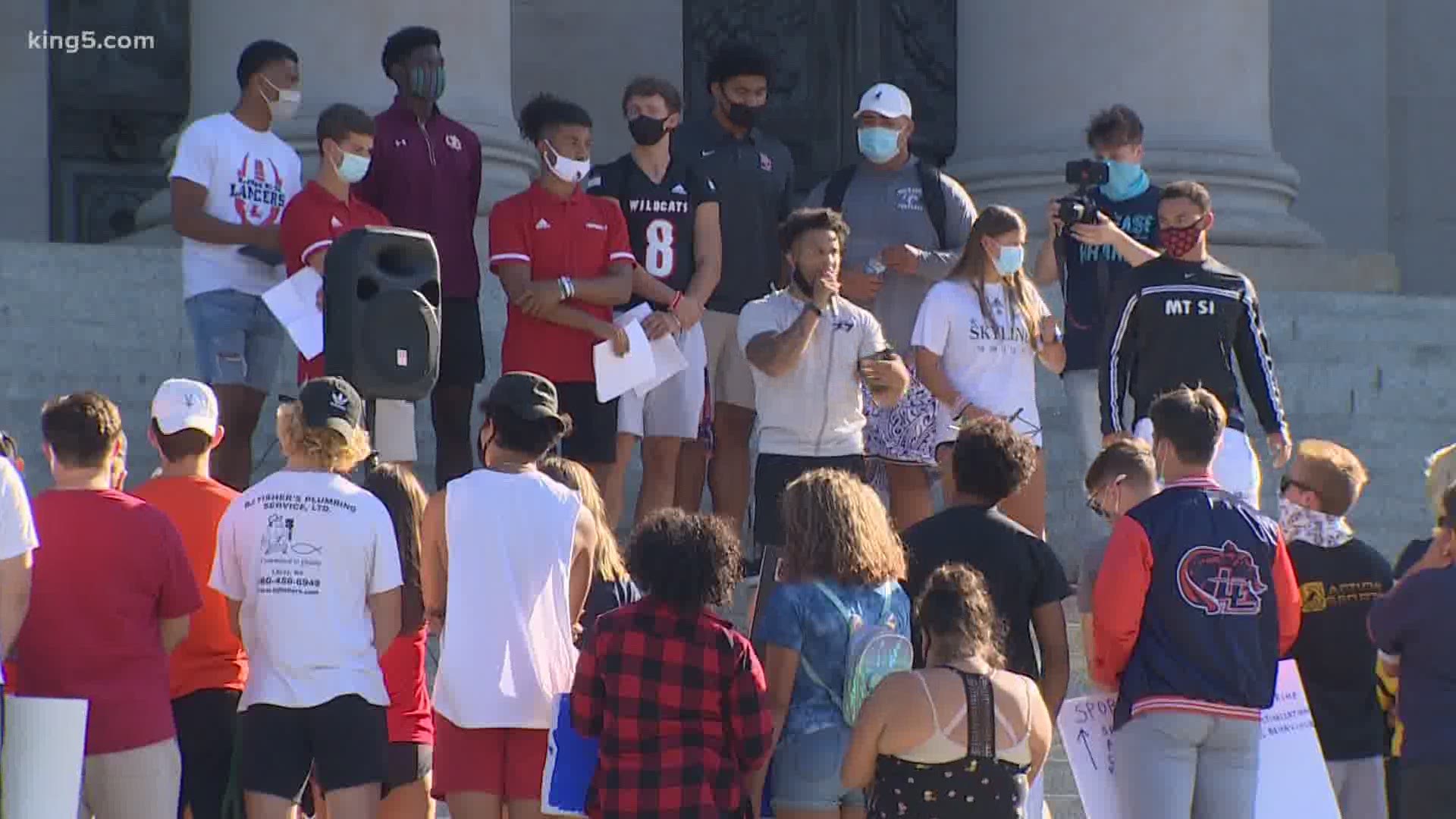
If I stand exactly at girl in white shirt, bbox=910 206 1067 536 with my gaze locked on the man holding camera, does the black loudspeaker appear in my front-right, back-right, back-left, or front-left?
back-left

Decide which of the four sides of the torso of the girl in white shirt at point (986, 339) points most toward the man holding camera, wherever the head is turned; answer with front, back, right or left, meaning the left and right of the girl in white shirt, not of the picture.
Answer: left

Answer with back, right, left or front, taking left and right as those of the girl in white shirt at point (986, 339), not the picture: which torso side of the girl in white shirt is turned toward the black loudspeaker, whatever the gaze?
right

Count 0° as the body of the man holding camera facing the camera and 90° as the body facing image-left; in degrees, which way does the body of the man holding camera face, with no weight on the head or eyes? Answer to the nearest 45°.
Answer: approximately 45°

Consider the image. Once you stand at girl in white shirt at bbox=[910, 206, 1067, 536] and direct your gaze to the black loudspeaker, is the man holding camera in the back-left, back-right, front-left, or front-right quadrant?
back-right

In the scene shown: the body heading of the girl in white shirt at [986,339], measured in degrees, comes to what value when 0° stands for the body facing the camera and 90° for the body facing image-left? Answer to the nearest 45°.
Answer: approximately 315°
